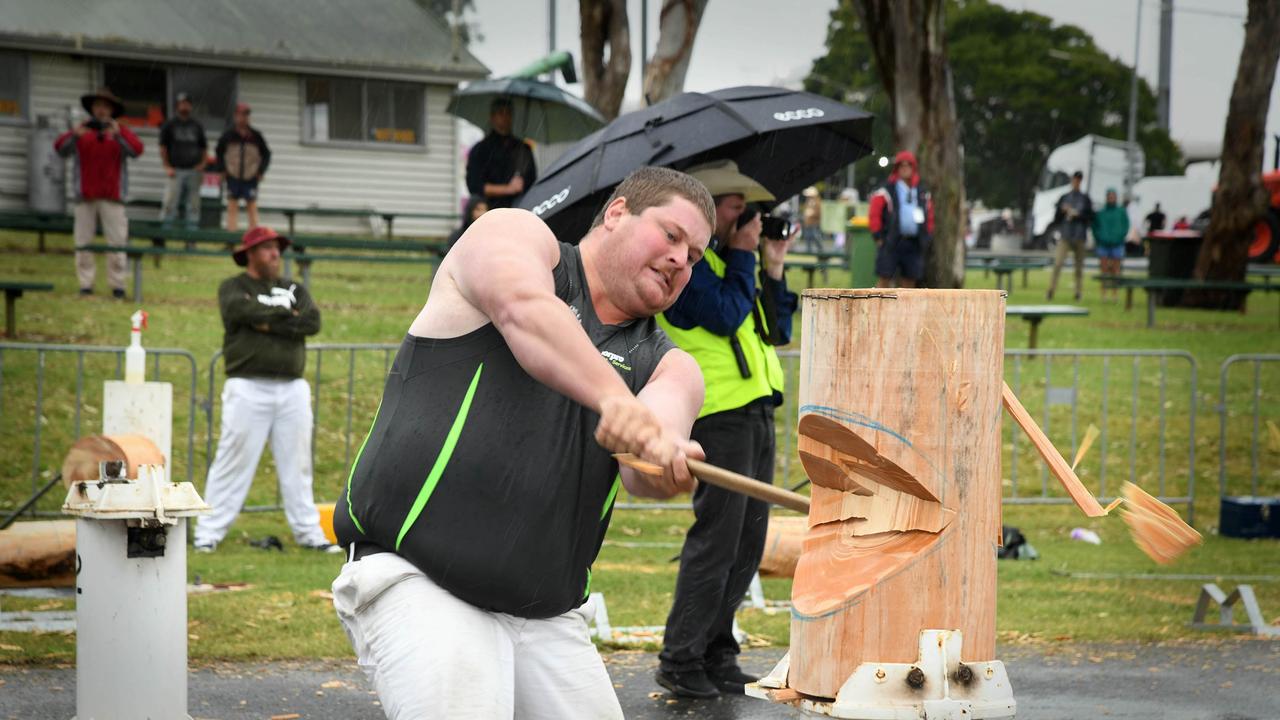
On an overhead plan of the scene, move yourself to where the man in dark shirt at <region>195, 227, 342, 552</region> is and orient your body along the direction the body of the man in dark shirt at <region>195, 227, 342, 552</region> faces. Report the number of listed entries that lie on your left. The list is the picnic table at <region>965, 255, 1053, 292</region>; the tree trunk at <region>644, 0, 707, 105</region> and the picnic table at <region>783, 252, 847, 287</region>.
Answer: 3

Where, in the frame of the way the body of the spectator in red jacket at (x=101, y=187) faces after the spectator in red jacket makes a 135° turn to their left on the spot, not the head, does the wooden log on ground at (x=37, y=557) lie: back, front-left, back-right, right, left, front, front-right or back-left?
back-right

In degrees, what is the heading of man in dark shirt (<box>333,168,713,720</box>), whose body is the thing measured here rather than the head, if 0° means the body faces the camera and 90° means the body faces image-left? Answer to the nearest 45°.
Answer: approximately 315°

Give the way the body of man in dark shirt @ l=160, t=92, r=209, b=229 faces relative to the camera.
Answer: toward the camera

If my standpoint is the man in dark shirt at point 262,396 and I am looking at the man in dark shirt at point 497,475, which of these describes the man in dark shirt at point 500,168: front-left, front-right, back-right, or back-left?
back-left

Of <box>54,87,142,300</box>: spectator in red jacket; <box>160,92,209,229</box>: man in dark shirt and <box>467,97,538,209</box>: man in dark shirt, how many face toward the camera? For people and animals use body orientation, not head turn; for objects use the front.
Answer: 3

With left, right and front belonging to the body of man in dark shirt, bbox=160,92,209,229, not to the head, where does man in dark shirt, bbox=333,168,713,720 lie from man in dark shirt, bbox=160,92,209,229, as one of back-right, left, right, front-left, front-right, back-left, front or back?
front

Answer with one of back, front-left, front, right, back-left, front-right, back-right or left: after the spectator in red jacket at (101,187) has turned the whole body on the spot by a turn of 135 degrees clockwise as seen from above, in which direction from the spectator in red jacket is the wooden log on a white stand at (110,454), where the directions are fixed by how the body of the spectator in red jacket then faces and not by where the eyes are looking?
back-left

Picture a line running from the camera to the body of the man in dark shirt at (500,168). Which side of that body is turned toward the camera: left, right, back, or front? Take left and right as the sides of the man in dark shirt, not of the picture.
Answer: front

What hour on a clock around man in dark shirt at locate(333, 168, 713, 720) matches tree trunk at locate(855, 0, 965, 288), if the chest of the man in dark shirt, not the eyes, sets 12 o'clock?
The tree trunk is roughly at 8 o'clock from the man in dark shirt.

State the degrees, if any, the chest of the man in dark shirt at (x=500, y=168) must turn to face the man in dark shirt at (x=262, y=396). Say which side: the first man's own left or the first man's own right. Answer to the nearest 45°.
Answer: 0° — they already face them

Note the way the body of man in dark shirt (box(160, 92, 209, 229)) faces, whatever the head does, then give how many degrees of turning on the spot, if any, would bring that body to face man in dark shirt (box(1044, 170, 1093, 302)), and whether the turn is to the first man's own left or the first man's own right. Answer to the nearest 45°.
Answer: approximately 90° to the first man's own left
